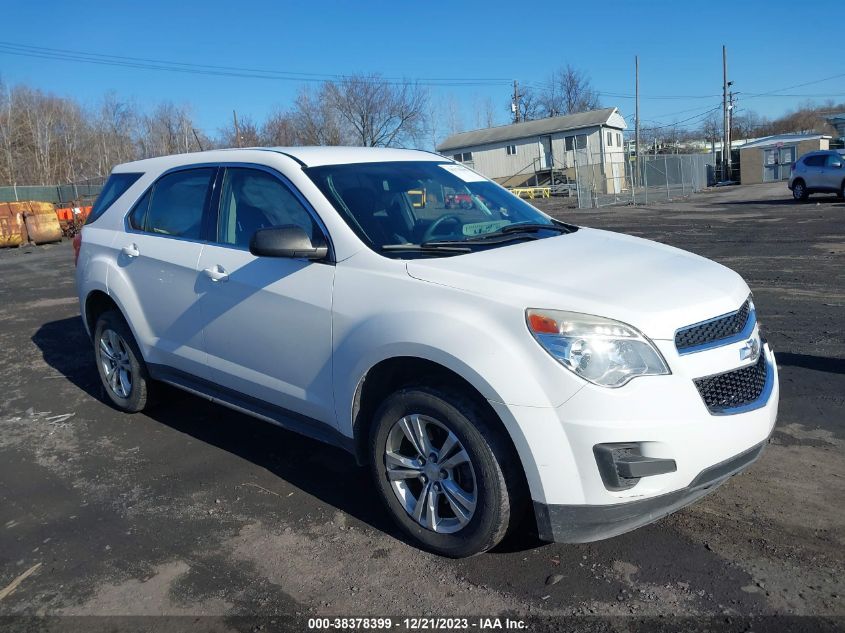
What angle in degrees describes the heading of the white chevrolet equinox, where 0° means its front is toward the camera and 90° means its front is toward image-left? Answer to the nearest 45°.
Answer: approximately 315°

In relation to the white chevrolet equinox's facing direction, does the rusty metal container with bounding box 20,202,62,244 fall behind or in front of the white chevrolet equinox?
behind

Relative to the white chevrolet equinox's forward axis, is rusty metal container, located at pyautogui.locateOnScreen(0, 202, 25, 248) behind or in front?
behind

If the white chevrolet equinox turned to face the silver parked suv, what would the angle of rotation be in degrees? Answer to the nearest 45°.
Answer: approximately 90° to its left

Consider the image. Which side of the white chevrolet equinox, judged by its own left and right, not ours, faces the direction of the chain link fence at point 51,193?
back

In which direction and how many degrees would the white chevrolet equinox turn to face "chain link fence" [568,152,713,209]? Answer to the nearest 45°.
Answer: approximately 135° to its left

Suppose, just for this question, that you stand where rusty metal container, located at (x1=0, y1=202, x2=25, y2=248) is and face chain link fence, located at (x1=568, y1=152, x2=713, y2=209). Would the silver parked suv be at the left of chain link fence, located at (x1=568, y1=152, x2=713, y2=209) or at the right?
right
